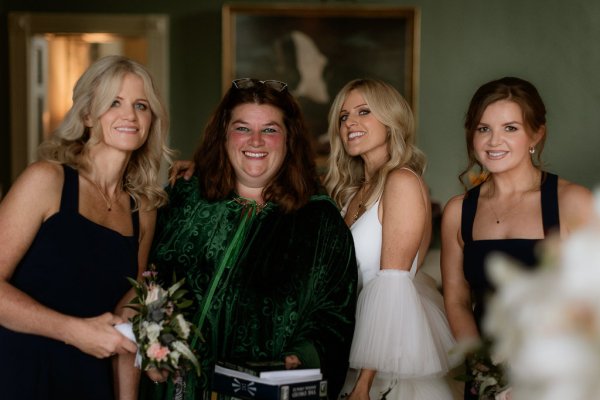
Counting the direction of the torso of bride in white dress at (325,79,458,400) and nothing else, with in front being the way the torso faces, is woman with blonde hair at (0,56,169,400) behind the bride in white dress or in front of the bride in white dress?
in front

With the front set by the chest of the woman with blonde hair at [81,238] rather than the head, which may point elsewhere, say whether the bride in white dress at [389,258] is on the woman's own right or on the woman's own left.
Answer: on the woman's own left

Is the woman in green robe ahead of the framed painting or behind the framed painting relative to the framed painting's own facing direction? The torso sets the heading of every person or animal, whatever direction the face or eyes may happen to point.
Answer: ahead

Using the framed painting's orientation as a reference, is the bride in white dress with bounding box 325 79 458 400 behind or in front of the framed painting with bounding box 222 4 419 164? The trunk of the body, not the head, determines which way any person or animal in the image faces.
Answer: in front

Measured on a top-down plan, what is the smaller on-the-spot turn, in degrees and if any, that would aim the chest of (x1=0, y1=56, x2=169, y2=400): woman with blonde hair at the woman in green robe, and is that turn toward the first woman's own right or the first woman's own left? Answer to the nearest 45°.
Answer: approximately 45° to the first woman's own left

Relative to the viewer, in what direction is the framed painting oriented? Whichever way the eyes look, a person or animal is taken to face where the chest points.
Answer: toward the camera

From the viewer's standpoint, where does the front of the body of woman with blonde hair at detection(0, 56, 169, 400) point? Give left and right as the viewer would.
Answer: facing the viewer and to the right of the viewer

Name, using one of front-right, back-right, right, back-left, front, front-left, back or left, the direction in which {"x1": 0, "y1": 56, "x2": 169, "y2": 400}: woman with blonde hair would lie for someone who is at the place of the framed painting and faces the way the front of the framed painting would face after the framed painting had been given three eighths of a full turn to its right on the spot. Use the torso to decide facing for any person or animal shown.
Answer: back-left
